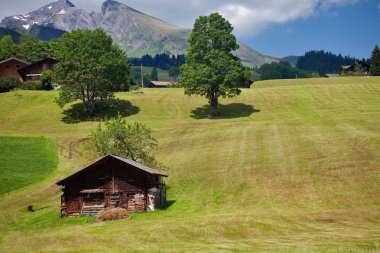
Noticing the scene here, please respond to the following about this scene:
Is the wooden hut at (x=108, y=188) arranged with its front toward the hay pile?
yes

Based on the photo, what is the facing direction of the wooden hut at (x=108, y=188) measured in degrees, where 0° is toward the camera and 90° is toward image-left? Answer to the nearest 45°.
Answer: approximately 0°
